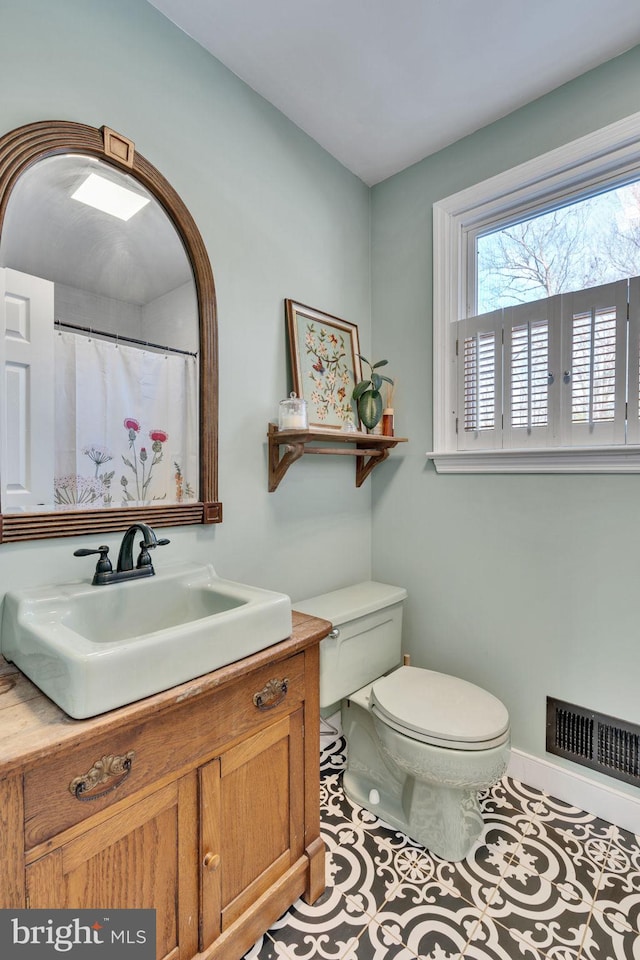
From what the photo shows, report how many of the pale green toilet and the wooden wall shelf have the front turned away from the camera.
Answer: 0

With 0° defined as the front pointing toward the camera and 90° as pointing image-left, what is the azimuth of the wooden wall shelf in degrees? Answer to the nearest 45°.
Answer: approximately 315°

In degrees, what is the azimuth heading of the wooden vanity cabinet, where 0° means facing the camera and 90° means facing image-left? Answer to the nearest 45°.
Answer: approximately 315°

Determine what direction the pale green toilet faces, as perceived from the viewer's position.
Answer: facing the viewer and to the right of the viewer

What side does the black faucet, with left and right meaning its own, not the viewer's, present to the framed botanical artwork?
left

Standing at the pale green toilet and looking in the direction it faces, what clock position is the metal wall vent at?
The metal wall vent is roughly at 10 o'clock from the pale green toilet.

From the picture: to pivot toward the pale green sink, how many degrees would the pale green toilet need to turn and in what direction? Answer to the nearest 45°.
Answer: approximately 90° to its right

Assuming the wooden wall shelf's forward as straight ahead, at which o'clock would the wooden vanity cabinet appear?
The wooden vanity cabinet is roughly at 2 o'clock from the wooden wall shelf.
